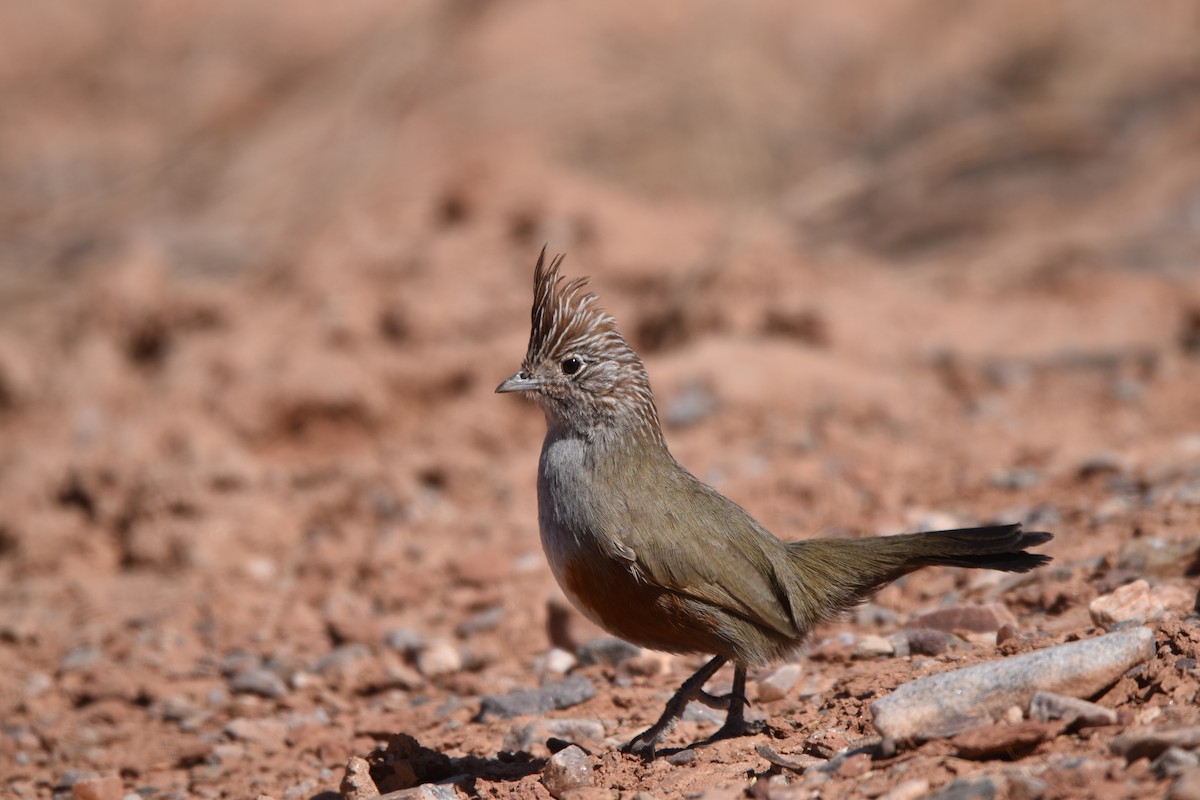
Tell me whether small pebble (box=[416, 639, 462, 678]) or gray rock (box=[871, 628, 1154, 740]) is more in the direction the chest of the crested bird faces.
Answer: the small pebble

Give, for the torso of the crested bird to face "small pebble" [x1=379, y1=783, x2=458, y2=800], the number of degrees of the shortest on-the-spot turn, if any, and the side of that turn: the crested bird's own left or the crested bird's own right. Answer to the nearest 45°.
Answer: approximately 45° to the crested bird's own left

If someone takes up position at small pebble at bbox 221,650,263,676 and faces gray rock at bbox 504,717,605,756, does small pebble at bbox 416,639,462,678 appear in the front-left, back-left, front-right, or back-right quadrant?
front-left

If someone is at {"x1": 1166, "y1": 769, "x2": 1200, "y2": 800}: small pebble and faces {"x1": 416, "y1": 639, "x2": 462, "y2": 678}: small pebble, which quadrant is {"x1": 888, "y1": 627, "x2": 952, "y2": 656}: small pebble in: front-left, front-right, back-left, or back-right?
front-right

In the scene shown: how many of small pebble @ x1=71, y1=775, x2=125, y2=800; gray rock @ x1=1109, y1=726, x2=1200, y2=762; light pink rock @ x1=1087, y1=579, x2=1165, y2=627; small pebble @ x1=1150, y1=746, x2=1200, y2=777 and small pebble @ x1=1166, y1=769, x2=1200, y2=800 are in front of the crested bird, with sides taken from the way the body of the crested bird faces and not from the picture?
1

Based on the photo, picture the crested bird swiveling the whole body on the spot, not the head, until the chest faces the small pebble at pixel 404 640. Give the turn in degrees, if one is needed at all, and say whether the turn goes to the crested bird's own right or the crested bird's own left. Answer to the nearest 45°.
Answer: approximately 45° to the crested bird's own right

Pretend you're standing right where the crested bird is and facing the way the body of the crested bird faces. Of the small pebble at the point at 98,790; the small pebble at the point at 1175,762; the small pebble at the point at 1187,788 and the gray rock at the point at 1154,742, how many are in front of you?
1

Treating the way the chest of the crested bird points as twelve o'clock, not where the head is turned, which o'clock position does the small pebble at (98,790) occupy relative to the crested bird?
The small pebble is roughly at 12 o'clock from the crested bird.

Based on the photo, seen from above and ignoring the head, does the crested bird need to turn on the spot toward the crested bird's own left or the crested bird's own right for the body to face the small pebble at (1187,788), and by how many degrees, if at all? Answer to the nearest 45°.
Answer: approximately 135° to the crested bird's own left

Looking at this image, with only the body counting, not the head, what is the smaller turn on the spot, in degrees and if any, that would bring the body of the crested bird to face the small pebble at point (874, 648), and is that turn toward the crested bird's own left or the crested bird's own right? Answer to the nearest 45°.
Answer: approximately 135° to the crested bird's own right

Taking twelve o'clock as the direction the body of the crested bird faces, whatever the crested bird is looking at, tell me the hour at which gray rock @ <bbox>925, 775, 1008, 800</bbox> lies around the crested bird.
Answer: The gray rock is roughly at 8 o'clock from the crested bird.

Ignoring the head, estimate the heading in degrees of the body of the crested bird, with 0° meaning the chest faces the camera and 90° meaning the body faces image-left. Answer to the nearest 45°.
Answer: approximately 90°

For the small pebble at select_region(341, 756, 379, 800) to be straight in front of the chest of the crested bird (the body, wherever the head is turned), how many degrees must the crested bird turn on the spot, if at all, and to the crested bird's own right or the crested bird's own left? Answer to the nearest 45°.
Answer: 0° — it already faces it
